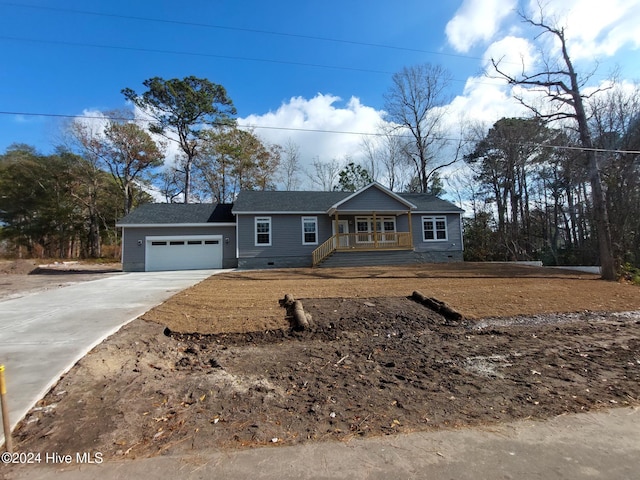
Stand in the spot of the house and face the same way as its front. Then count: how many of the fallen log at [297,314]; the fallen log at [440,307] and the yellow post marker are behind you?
0

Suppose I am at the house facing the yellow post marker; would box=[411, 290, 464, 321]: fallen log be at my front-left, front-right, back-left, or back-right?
front-left

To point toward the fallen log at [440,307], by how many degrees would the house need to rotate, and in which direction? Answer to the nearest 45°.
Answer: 0° — it already faces it

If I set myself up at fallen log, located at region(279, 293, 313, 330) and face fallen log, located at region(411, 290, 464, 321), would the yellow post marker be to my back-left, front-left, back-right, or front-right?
back-right

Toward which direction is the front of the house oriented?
toward the camera

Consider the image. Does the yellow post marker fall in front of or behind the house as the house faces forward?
in front

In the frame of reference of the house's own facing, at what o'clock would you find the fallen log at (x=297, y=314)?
The fallen log is roughly at 12 o'clock from the house.
